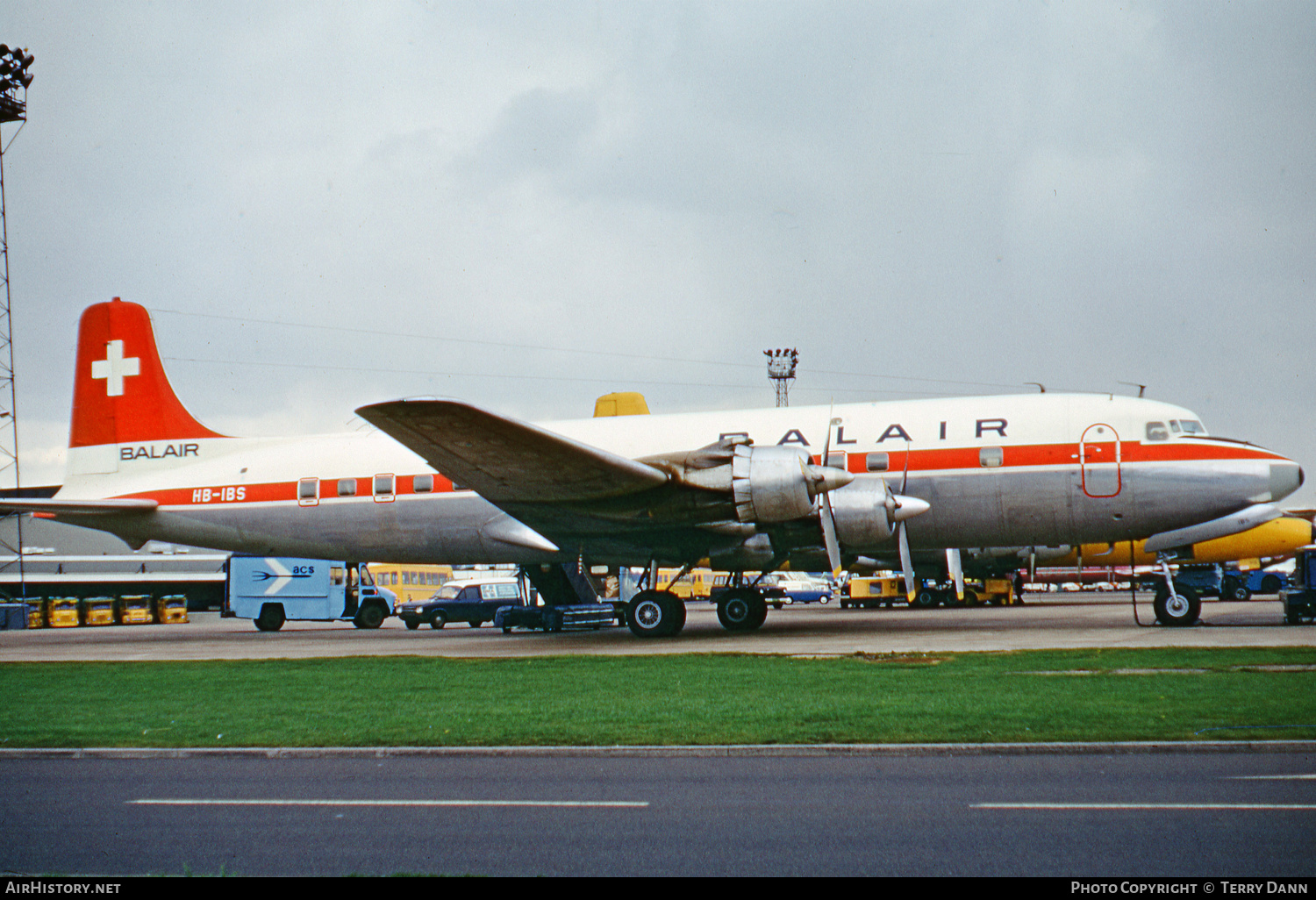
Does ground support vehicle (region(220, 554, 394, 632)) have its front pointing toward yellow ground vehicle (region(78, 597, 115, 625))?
no

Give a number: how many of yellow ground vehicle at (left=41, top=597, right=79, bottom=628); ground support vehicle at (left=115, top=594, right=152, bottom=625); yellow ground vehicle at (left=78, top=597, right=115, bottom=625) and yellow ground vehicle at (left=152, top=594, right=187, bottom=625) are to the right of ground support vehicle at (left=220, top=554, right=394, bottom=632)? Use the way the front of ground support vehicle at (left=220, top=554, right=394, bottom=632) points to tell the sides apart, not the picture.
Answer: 0

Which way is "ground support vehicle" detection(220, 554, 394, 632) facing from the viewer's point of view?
to the viewer's right

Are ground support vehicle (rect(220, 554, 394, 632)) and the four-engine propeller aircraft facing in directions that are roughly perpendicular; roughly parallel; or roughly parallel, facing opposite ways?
roughly parallel

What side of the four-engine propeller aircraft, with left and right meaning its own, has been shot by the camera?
right
